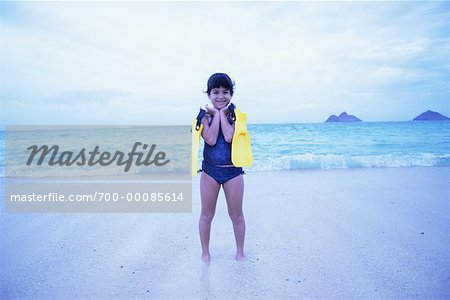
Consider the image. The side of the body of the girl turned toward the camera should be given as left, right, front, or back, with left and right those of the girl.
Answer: front
